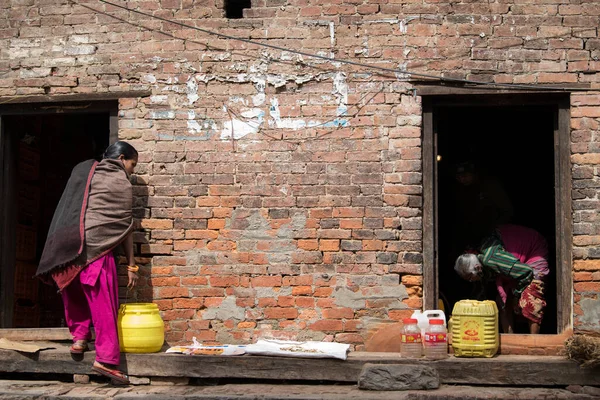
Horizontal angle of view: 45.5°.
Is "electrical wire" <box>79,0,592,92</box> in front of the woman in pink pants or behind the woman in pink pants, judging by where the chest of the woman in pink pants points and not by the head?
in front

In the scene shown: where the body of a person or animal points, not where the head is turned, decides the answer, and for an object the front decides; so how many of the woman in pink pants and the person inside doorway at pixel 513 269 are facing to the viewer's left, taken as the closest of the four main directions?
1

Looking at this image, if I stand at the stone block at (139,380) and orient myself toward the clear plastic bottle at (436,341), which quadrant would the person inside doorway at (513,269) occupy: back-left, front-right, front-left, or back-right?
front-left

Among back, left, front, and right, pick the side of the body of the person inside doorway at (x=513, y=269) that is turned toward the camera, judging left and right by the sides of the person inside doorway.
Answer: left

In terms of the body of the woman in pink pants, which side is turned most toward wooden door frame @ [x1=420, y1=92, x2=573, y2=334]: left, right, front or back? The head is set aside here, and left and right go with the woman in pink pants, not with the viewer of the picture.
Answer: front

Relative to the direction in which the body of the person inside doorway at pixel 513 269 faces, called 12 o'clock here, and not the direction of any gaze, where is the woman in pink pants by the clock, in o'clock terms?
The woman in pink pants is roughly at 11 o'clock from the person inside doorway.

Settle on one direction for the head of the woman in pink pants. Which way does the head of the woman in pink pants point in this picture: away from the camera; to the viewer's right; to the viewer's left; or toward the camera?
to the viewer's right

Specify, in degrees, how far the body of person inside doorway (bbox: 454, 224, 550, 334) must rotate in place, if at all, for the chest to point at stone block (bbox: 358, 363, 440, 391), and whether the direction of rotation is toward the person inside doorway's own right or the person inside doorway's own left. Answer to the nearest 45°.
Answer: approximately 45° to the person inside doorway's own left

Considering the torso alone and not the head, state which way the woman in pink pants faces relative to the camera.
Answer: to the viewer's right

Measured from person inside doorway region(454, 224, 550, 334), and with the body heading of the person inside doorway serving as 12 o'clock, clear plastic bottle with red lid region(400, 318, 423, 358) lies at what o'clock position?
The clear plastic bottle with red lid is roughly at 10 o'clock from the person inside doorway.

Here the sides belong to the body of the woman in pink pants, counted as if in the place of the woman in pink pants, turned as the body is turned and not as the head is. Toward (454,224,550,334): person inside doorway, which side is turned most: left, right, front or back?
front
